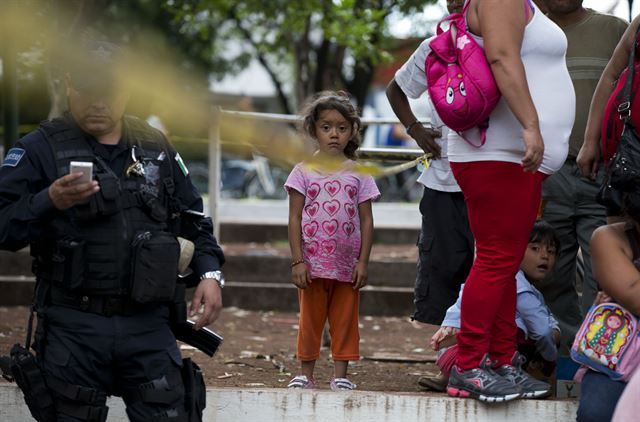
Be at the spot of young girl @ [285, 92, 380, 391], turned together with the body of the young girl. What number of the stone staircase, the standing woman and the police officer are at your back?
1

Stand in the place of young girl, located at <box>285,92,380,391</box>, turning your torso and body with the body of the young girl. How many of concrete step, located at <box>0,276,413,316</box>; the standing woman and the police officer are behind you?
1

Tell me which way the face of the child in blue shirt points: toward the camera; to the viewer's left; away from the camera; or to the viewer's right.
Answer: toward the camera

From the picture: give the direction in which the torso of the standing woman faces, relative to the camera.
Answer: to the viewer's right

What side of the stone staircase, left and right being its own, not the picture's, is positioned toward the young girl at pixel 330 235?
front

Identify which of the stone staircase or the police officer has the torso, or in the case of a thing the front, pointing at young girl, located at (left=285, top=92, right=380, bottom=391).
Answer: the stone staircase

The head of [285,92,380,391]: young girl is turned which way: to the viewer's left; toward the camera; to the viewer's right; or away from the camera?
toward the camera

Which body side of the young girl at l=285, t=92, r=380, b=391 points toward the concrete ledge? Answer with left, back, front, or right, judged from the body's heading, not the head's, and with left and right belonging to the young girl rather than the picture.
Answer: front

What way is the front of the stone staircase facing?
toward the camera

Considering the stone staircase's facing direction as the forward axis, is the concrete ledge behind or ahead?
ahead
